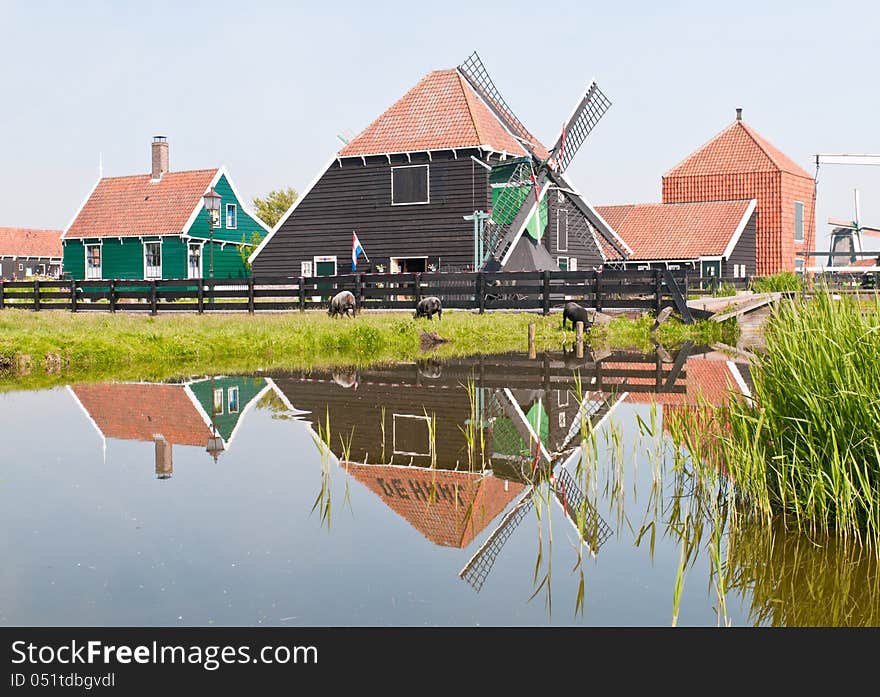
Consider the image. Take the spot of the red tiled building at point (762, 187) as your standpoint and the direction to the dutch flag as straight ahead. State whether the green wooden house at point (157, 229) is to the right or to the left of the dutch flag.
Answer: right

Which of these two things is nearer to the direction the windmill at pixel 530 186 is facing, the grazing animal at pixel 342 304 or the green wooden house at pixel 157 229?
the grazing animal

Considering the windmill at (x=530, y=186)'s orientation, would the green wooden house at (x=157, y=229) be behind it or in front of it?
behind

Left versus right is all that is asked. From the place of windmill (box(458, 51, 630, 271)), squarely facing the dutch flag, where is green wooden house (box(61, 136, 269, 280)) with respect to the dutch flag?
right

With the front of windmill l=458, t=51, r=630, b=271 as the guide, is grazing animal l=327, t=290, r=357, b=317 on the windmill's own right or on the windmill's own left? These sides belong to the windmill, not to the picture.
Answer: on the windmill's own right

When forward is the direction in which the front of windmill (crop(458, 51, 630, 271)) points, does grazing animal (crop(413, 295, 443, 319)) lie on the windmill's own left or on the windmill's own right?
on the windmill's own right

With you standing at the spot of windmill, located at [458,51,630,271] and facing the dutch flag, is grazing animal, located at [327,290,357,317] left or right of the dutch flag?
left

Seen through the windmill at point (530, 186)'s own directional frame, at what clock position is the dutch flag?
The dutch flag is roughly at 4 o'clock from the windmill.

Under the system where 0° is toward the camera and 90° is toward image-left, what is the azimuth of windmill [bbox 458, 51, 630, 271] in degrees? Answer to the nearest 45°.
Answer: approximately 315°
